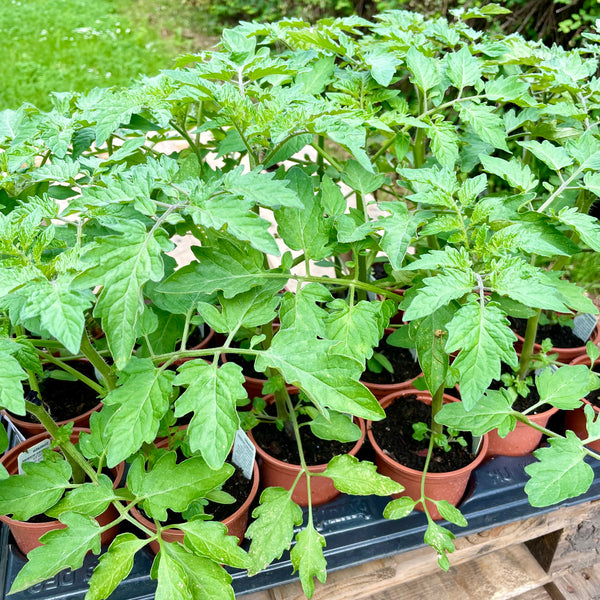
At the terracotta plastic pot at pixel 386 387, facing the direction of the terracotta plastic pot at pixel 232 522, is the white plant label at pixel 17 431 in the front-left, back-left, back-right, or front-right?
front-right

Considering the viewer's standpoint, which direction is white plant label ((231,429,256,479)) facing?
facing the viewer and to the left of the viewer

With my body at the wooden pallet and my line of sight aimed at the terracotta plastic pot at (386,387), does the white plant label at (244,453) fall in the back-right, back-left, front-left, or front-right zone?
front-left

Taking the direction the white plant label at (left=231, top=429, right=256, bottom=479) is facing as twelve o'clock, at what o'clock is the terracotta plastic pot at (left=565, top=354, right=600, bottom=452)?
The terracotta plastic pot is roughly at 7 o'clock from the white plant label.

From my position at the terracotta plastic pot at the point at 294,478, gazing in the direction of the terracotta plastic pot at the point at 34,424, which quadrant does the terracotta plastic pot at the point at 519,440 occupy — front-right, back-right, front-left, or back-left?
back-right
